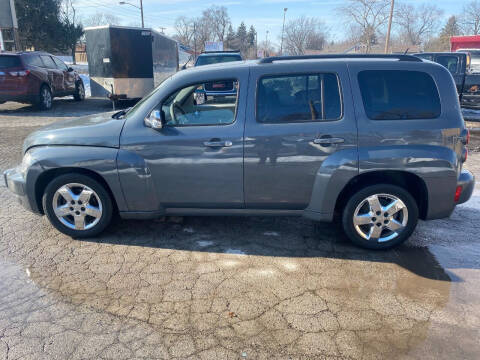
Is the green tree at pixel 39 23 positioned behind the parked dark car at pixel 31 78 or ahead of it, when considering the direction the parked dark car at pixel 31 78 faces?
ahead

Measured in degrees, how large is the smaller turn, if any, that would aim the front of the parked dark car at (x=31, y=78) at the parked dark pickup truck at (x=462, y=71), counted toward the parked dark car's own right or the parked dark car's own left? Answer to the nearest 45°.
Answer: approximately 45° to the parked dark car's own right

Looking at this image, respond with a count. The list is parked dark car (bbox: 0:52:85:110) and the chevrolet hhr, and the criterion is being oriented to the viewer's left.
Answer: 1

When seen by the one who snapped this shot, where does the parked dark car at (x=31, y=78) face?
facing away from the viewer and to the right of the viewer

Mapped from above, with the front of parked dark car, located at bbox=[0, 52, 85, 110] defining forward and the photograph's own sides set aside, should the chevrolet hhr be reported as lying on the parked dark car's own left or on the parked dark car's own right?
on the parked dark car's own right

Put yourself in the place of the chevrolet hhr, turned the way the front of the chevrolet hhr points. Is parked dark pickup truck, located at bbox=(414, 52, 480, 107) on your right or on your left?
on your right

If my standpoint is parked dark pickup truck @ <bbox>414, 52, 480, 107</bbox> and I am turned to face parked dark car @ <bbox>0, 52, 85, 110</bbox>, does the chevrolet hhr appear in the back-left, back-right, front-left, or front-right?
front-left

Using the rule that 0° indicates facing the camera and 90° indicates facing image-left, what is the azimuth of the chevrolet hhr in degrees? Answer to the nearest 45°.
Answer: approximately 90°

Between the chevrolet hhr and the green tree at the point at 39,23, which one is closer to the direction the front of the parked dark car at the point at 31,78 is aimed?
the green tree

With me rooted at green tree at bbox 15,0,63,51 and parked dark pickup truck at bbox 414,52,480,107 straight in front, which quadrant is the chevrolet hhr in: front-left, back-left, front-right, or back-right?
front-right

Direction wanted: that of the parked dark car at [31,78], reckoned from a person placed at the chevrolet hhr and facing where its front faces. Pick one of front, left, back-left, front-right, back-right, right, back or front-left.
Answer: front-right

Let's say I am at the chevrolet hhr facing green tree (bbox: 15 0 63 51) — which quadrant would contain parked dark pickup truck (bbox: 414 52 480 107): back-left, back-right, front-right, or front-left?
front-right
